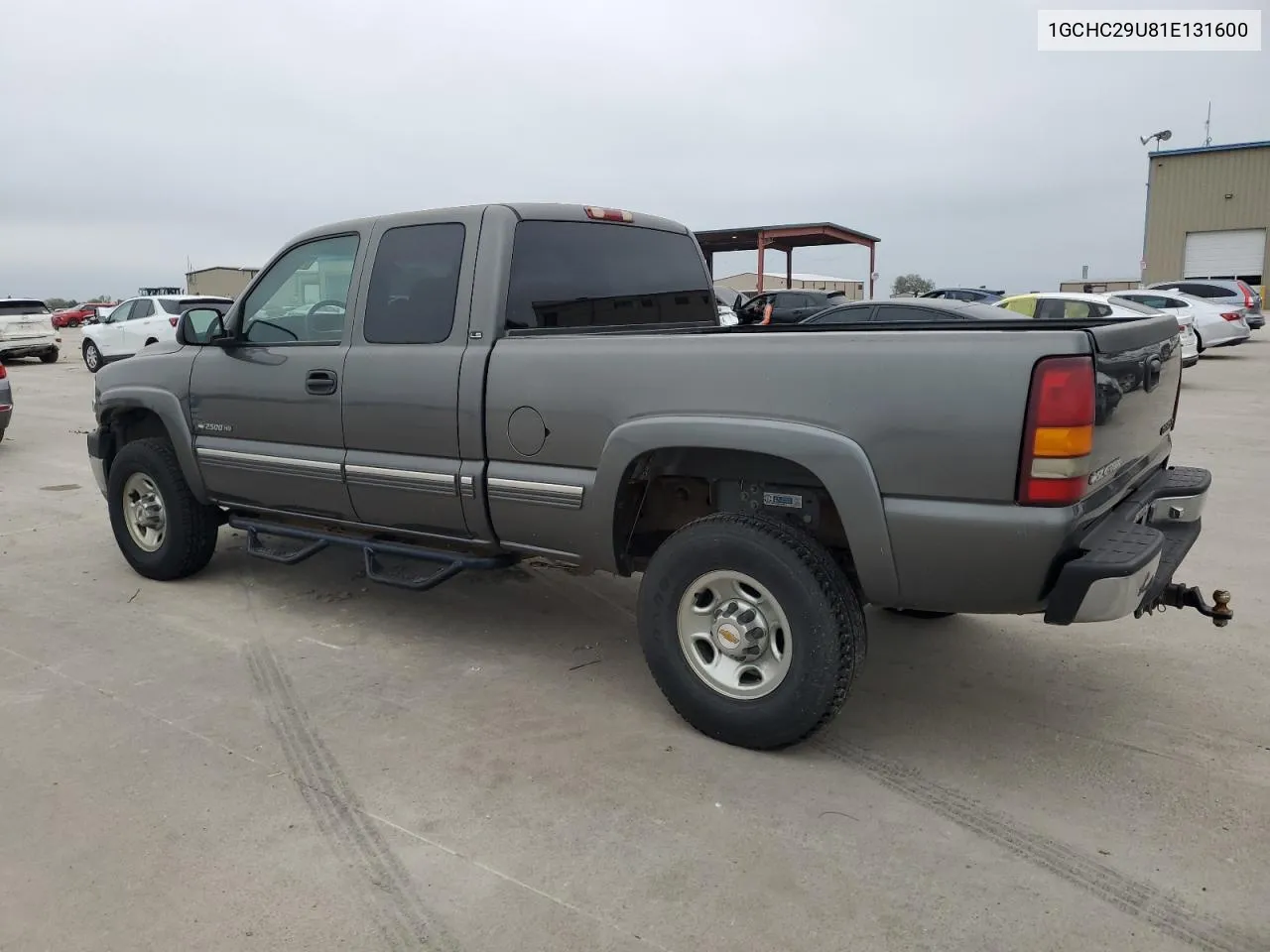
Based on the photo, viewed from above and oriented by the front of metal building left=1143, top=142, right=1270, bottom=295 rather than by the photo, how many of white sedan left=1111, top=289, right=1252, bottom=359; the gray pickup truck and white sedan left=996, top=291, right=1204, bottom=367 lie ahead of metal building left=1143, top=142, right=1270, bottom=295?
3

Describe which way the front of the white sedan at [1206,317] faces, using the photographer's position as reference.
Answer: facing away from the viewer and to the left of the viewer

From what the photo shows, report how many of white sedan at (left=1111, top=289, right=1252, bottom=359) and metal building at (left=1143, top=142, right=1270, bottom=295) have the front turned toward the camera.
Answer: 1

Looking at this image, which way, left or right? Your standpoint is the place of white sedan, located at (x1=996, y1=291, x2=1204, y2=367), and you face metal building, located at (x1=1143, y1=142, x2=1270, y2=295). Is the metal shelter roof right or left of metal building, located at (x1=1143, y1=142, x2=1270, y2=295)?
left

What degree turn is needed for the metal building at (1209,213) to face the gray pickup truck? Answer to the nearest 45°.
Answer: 0° — it already faces it

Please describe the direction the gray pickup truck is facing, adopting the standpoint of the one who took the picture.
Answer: facing away from the viewer and to the left of the viewer

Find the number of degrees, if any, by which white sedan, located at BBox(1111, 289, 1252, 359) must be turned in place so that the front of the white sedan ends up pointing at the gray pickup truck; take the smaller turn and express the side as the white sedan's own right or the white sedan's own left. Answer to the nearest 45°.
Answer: approximately 135° to the white sedan's own left

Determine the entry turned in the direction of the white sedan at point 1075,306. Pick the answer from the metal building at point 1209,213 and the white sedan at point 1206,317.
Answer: the metal building

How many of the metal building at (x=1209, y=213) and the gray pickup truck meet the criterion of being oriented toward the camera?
1
